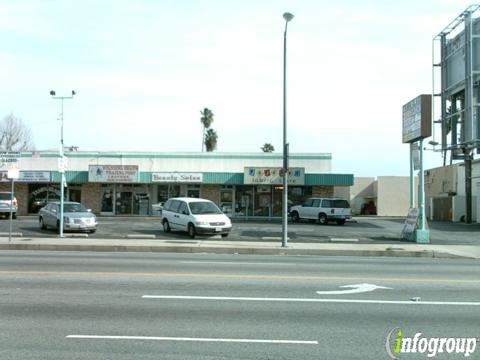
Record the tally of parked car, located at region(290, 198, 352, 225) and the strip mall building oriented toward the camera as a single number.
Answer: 1

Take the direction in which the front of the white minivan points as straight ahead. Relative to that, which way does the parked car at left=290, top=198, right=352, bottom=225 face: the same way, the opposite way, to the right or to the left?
the opposite way

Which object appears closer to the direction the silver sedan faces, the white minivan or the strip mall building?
the white minivan

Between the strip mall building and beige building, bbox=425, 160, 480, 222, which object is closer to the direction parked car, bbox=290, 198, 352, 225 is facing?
the strip mall building

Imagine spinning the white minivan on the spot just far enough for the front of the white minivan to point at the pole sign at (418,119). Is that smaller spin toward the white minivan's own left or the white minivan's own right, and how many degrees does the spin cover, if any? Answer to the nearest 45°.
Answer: approximately 45° to the white minivan's own left

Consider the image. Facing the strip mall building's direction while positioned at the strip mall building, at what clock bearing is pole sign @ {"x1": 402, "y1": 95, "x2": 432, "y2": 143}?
The pole sign is roughly at 11 o'clock from the strip mall building.

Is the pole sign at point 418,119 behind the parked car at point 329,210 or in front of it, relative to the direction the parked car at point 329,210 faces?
behind
